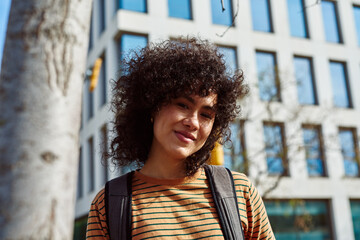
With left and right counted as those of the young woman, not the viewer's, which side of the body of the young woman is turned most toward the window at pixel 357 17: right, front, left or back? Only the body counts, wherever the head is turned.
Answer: back

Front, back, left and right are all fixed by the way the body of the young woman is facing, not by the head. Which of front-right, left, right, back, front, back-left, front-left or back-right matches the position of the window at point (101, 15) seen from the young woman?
back

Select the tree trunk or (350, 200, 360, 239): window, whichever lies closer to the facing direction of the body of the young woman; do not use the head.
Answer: the tree trunk

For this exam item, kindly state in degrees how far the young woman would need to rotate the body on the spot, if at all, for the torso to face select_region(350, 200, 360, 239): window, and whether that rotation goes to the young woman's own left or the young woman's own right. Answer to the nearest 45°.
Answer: approximately 180°

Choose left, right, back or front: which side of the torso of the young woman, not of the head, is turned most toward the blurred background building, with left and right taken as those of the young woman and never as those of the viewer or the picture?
back

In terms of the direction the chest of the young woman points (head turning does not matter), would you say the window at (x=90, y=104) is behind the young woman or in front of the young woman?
behind

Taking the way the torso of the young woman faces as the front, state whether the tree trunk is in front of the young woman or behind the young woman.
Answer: in front

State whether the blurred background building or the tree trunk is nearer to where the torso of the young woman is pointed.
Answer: the tree trunk

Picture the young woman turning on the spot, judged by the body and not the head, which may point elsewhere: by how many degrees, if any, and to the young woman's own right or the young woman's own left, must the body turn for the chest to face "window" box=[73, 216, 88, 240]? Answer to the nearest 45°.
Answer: approximately 180°

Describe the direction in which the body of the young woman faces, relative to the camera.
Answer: toward the camera
